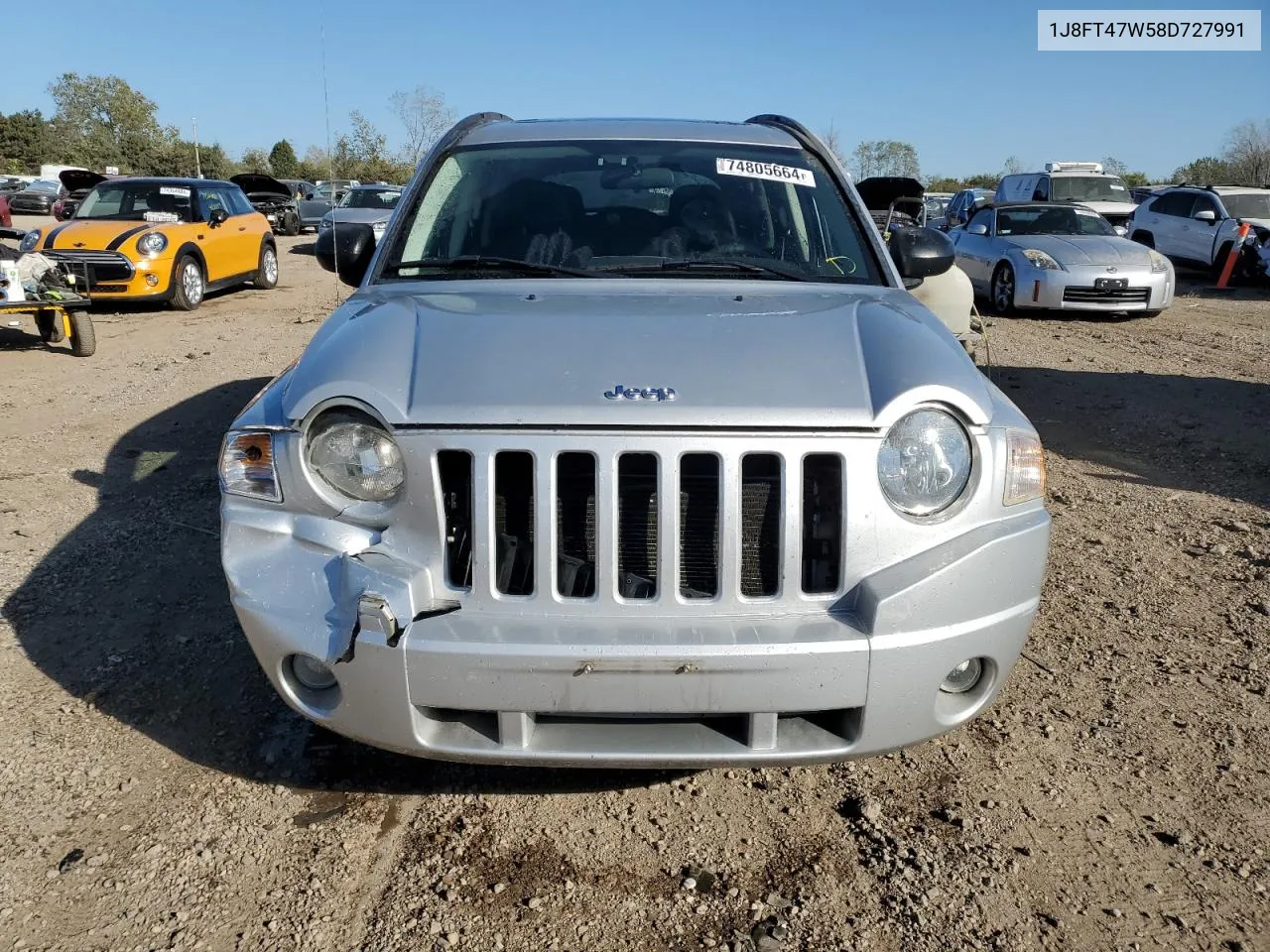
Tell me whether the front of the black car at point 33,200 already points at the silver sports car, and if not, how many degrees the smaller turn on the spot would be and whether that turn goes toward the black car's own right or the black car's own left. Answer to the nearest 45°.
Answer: approximately 45° to the black car's own left

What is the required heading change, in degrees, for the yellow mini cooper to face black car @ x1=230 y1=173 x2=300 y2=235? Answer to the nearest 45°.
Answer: approximately 135° to its right

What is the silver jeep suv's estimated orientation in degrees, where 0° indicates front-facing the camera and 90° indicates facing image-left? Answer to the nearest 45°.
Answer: approximately 0°

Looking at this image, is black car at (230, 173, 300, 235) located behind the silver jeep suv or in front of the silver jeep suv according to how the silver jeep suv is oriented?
behind

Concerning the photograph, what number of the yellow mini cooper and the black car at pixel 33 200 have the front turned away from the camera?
0

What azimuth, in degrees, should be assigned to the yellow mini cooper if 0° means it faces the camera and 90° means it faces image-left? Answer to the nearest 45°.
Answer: approximately 45°

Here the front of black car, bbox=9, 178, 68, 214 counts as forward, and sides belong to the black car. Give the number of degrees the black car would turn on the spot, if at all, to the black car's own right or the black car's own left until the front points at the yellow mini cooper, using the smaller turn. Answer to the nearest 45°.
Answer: approximately 45° to the black car's own left

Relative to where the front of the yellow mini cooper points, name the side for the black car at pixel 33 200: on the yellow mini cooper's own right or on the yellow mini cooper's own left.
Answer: on the yellow mini cooper's own right

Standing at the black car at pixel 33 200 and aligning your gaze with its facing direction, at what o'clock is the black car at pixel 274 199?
the black car at pixel 274 199 is roughly at 10 o'clock from the black car at pixel 33 200.

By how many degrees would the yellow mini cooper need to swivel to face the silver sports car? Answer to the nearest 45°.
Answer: approximately 90° to its left

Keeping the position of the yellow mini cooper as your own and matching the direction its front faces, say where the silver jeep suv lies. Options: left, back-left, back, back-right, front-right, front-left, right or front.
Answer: front-left

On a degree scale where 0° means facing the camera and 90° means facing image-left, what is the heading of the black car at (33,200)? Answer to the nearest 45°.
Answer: approximately 45°
